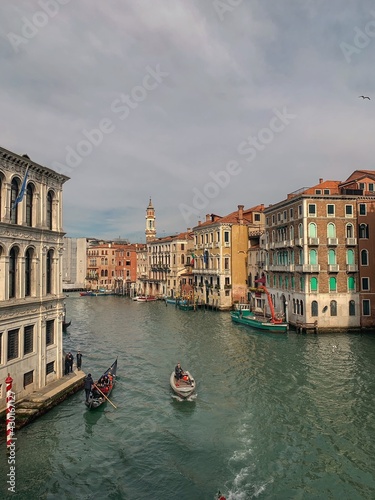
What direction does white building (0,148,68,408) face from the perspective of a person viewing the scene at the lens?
facing the viewer and to the right of the viewer

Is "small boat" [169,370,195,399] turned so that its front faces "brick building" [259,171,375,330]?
no

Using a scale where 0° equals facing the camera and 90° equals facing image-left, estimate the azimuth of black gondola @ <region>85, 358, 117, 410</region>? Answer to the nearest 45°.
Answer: approximately 225°

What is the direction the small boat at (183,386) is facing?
toward the camera

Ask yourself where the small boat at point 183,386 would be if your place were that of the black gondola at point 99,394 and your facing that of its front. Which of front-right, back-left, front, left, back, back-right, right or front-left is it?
front-right

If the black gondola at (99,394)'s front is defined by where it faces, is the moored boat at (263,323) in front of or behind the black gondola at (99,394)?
in front

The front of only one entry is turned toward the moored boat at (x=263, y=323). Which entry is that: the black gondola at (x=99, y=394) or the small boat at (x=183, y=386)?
the black gondola

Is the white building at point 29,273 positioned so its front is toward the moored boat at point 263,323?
no

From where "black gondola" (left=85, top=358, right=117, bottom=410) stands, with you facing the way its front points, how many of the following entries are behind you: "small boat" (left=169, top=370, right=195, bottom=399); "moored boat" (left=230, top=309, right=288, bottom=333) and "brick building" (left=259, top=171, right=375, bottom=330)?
0

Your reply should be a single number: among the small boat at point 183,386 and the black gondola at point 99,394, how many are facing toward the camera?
1

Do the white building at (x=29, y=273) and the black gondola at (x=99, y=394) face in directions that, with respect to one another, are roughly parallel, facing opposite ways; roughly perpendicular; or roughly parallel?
roughly perpendicular

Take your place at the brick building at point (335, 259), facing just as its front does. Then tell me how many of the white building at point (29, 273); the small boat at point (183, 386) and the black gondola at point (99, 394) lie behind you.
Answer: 0

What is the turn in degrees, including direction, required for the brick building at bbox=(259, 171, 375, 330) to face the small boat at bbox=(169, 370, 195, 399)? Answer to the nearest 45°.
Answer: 0° — it already faces it
